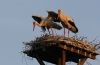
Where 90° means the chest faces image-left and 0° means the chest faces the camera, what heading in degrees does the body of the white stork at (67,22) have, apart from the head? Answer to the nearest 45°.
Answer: approximately 90°

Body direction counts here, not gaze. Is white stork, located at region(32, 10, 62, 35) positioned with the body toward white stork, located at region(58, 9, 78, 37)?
no

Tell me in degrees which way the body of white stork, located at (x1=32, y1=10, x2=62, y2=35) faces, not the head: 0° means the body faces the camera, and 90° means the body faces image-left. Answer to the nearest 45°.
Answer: approximately 90°

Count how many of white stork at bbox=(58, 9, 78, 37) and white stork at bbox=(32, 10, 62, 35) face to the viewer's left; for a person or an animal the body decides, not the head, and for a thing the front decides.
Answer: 2

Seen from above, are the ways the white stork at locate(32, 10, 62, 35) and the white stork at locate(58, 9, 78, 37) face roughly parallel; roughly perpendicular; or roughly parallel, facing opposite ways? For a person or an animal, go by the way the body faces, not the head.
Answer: roughly parallel
